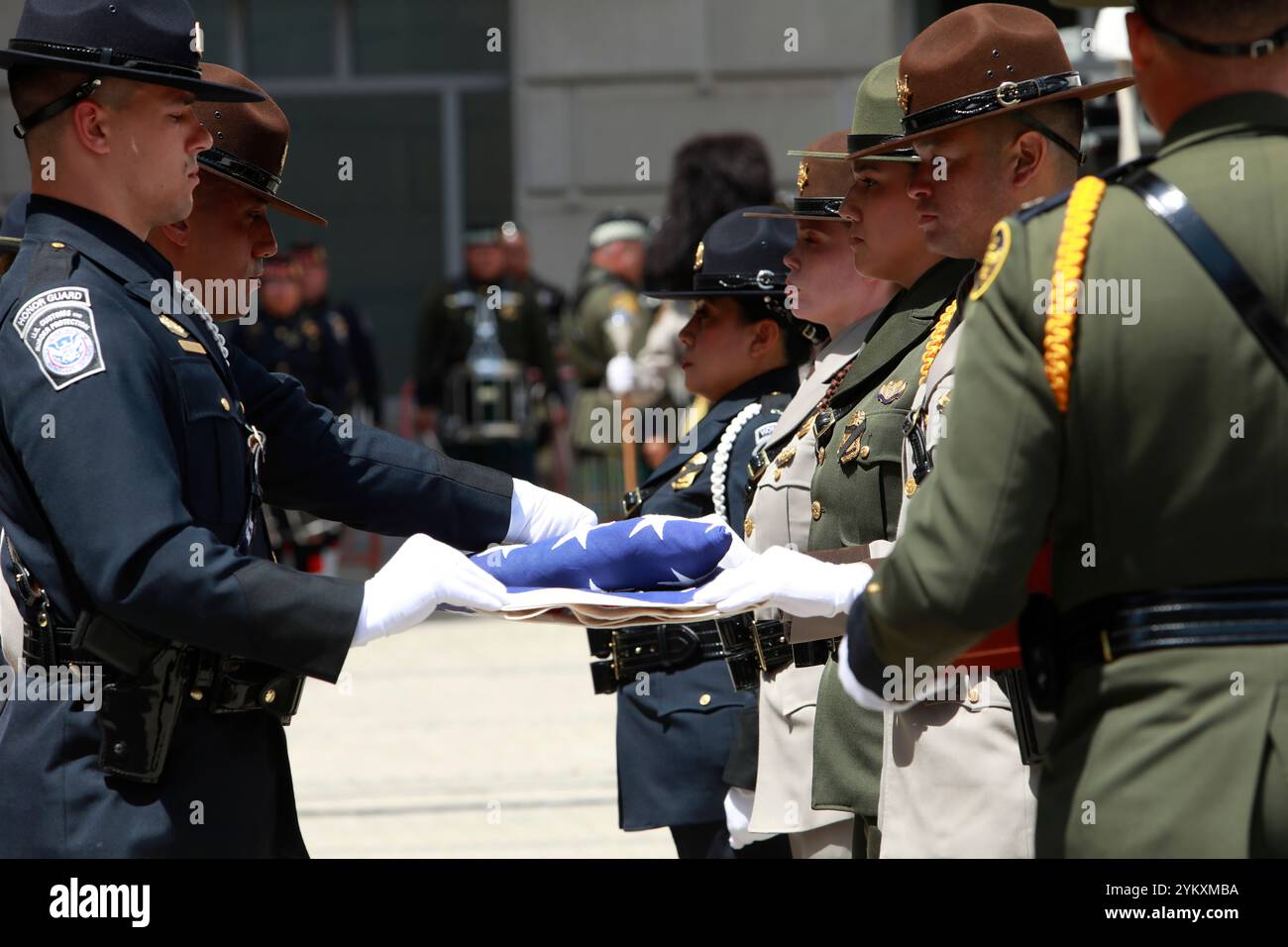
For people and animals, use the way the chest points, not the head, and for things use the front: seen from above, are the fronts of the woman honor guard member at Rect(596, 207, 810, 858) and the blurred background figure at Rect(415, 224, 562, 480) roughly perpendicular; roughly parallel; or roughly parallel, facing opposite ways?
roughly perpendicular

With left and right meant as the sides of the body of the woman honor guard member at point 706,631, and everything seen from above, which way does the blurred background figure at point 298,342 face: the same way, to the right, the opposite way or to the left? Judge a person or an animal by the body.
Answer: to the left

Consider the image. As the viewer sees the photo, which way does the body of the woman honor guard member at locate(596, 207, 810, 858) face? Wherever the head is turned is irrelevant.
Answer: to the viewer's left

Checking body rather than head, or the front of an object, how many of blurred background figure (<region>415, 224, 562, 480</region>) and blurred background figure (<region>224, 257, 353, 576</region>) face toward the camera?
2

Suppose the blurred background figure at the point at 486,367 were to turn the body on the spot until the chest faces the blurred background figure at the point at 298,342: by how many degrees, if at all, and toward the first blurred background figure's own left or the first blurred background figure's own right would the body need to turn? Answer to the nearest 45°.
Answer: approximately 90° to the first blurred background figure's own right
